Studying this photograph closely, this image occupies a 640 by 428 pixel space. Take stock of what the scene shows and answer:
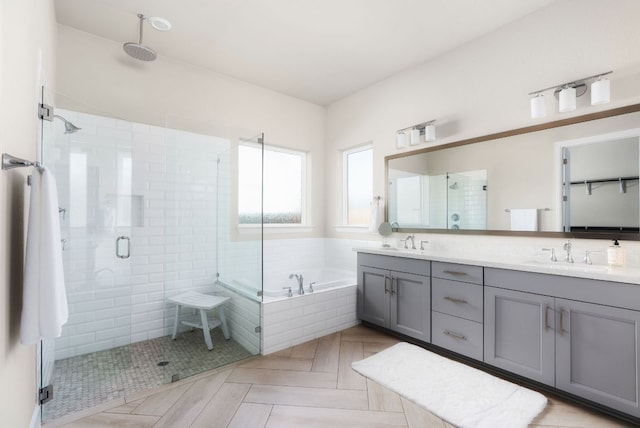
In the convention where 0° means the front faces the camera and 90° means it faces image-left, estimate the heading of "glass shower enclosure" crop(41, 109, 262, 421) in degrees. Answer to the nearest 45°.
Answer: approximately 315°

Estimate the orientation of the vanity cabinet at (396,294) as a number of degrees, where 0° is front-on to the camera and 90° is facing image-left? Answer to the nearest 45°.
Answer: approximately 45°

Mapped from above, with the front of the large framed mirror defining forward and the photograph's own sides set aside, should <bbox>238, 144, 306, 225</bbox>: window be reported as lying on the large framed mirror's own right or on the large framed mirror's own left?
on the large framed mirror's own right

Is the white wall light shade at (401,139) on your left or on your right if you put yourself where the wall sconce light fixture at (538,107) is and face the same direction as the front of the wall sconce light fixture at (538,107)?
on your right

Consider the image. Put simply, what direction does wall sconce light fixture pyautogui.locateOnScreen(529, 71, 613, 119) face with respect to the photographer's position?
facing the viewer and to the left of the viewer

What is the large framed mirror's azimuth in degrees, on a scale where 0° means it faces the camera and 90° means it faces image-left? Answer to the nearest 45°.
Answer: approximately 45°

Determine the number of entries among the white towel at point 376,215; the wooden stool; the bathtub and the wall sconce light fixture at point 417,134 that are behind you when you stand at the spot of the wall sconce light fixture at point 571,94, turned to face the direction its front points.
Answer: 0

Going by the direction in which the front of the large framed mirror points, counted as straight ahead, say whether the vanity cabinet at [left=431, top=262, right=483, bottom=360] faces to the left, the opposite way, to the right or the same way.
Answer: the same way

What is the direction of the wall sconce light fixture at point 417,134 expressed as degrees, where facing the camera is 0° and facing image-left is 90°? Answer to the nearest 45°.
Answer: approximately 45°

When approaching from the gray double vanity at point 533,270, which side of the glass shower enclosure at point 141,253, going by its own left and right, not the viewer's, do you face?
left

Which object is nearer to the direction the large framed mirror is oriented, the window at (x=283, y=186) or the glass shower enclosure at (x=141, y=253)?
the glass shower enclosure

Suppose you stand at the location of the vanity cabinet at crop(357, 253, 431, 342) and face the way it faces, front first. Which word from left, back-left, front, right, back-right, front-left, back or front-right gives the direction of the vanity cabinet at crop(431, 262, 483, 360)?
left

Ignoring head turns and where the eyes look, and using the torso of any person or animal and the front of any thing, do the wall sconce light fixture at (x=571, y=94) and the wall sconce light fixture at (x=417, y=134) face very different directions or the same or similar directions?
same or similar directions

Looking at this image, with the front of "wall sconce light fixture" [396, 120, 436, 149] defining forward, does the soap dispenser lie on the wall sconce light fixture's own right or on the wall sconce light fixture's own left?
on the wall sconce light fixture's own left

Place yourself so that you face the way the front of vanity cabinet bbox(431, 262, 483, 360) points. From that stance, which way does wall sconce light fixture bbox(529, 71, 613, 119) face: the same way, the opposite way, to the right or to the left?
the same way

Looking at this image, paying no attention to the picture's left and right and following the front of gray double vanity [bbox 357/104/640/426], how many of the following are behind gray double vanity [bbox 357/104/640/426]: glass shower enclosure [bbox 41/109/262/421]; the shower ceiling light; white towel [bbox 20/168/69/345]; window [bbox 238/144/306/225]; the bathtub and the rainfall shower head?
0

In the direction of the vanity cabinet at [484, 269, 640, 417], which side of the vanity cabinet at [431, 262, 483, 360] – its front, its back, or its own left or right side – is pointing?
left

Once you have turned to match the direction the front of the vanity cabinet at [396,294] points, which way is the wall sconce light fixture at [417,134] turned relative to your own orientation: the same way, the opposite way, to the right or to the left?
the same way

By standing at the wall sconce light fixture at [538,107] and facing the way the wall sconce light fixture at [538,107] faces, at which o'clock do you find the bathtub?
The bathtub is roughly at 1 o'clock from the wall sconce light fixture.
